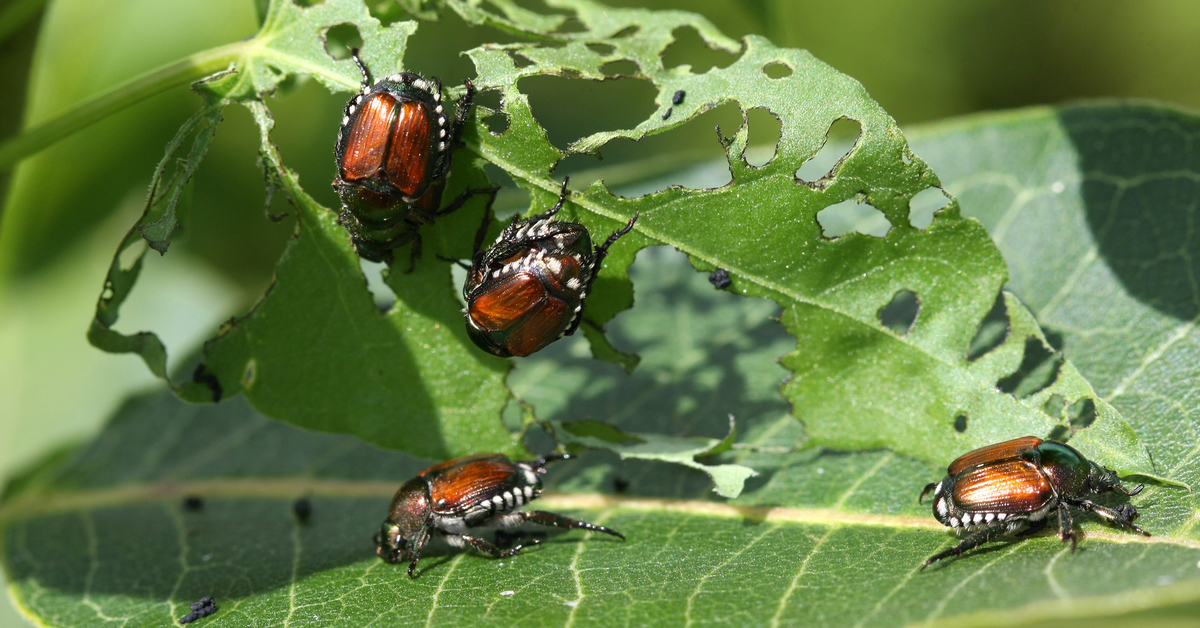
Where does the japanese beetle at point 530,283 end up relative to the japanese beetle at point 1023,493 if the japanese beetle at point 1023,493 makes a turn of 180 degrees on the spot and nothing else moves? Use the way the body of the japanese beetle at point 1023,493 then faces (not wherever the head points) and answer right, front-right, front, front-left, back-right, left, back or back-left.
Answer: front

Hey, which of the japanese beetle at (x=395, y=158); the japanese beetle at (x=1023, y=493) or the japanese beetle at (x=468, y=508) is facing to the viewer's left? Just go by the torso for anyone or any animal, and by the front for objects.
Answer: the japanese beetle at (x=468, y=508)

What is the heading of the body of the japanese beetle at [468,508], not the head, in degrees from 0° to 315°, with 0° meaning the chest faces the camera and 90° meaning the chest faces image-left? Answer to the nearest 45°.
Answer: approximately 90°

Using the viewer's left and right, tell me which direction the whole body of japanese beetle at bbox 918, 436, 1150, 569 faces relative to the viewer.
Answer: facing to the right of the viewer

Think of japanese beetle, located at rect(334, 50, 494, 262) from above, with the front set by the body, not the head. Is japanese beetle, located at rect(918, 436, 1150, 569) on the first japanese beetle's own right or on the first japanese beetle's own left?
on the first japanese beetle's own left

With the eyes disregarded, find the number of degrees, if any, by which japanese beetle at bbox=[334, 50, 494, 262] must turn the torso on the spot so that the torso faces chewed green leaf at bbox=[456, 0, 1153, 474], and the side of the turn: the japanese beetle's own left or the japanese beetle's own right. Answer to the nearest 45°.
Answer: approximately 90° to the japanese beetle's own left

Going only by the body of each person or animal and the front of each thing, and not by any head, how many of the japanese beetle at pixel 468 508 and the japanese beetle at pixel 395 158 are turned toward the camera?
1

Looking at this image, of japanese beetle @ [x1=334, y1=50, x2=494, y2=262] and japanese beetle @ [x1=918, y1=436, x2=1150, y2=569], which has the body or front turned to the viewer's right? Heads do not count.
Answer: japanese beetle @ [x1=918, y1=436, x2=1150, y2=569]

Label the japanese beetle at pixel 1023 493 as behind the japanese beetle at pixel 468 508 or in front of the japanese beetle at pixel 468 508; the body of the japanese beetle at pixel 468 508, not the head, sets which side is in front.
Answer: behind

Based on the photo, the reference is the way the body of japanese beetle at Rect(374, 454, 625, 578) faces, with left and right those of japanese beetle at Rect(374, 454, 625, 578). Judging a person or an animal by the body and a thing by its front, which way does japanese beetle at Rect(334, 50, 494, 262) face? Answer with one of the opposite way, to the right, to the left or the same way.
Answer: to the left
